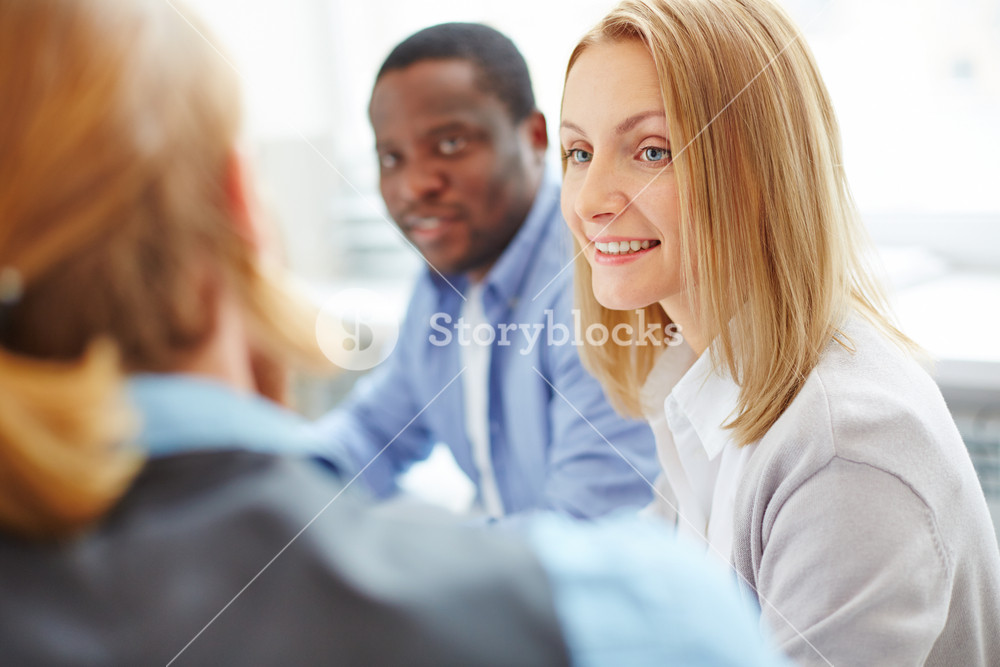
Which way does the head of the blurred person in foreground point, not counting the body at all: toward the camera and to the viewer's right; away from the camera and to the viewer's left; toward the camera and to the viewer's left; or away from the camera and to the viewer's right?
away from the camera and to the viewer's right

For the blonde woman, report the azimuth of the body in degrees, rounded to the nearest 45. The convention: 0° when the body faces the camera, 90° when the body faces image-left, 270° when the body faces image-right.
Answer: approximately 45°
